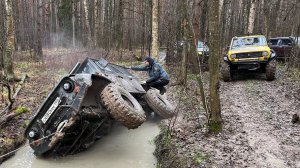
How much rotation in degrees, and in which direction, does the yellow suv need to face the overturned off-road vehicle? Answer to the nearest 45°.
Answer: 0° — it already faces it

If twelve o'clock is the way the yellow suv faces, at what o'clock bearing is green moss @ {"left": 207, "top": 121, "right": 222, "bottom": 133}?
The green moss is roughly at 12 o'clock from the yellow suv.

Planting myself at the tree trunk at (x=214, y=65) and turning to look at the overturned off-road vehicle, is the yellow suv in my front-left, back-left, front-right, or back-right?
back-right

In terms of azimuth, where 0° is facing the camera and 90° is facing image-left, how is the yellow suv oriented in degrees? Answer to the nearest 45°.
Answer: approximately 0°

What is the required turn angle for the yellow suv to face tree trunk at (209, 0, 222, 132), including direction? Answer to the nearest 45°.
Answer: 0° — it already faces it

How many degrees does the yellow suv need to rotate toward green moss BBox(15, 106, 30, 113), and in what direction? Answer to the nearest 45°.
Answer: approximately 45° to its right
